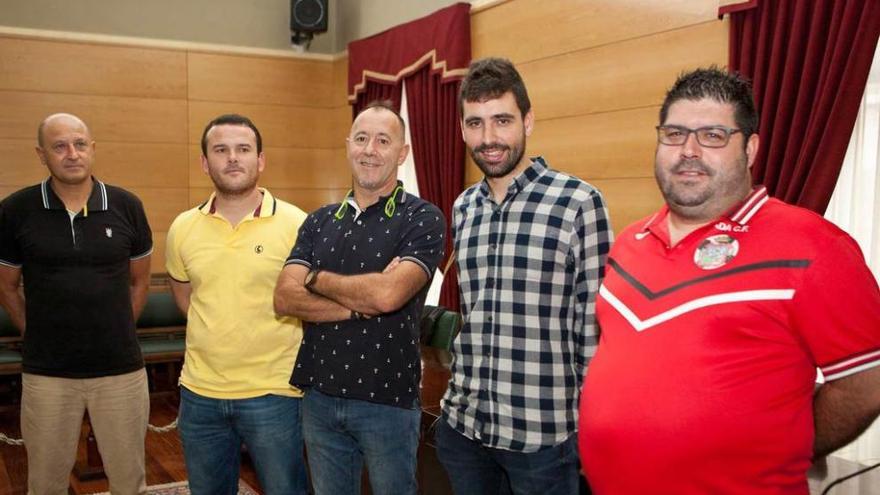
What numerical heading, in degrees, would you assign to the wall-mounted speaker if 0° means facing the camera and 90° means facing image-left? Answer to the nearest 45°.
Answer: approximately 0°

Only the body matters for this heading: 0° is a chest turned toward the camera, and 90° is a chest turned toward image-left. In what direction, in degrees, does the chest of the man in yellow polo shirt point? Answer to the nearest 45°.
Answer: approximately 0°

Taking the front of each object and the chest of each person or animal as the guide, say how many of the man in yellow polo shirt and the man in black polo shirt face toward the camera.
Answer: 2

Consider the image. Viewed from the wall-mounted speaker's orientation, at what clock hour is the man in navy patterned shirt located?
The man in navy patterned shirt is roughly at 12 o'clock from the wall-mounted speaker.

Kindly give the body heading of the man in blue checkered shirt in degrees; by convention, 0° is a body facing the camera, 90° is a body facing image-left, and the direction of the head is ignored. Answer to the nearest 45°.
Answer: approximately 45°

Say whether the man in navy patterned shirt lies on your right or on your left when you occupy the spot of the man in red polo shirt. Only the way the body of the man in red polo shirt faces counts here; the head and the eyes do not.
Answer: on your right

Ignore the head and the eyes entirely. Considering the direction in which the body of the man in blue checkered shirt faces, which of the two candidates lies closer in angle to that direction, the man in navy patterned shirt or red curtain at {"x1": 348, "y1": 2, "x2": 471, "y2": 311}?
the man in navy patterned shirt

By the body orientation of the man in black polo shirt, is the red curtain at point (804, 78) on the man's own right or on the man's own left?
on the man's own left
